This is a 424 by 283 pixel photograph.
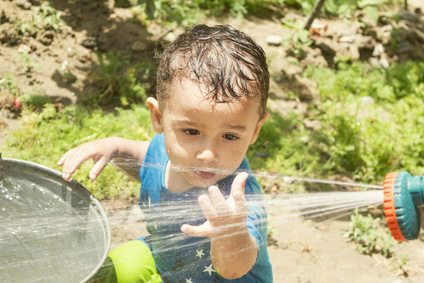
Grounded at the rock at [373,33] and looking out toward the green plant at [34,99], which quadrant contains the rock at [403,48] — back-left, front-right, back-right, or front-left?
back-left

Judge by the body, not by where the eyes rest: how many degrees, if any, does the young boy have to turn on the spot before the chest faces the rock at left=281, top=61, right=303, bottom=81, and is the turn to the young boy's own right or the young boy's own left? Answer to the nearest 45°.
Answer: approximately 180°

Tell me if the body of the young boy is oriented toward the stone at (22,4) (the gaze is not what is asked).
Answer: no

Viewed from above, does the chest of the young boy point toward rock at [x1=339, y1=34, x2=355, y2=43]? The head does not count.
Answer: no

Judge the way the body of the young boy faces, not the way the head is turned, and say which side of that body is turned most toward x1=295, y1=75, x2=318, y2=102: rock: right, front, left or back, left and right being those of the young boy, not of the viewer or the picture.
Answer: back

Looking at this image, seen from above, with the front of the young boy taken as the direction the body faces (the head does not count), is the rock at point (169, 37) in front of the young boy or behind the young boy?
behind

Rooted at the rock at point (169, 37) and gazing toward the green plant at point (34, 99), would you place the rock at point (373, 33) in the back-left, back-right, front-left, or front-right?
back-left

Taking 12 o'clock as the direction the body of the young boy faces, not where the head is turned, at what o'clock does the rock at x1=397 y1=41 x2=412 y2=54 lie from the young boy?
The rock is roughly at 7 o'clock from the young boy.

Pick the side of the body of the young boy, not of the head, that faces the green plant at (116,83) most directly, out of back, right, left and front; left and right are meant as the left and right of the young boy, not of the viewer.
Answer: back

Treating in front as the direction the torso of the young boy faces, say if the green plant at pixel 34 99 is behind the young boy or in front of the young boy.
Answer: behind

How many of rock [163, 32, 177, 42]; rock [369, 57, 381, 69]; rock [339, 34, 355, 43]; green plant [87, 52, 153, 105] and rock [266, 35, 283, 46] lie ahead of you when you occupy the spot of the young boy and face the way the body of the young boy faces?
0

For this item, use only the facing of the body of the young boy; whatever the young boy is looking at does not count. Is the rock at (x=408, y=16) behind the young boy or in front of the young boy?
behind

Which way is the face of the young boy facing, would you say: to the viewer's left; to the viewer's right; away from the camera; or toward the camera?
toward the camera

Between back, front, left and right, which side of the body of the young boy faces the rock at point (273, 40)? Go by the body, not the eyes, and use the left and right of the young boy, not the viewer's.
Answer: back

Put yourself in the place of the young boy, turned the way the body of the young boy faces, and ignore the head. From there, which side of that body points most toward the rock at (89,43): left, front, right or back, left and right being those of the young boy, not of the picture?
back

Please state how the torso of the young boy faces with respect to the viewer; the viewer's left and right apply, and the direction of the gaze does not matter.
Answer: facing the viewer

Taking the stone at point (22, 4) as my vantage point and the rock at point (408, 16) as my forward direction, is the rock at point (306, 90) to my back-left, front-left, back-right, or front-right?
front-right

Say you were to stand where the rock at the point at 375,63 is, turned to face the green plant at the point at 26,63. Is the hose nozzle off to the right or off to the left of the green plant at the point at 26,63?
left
